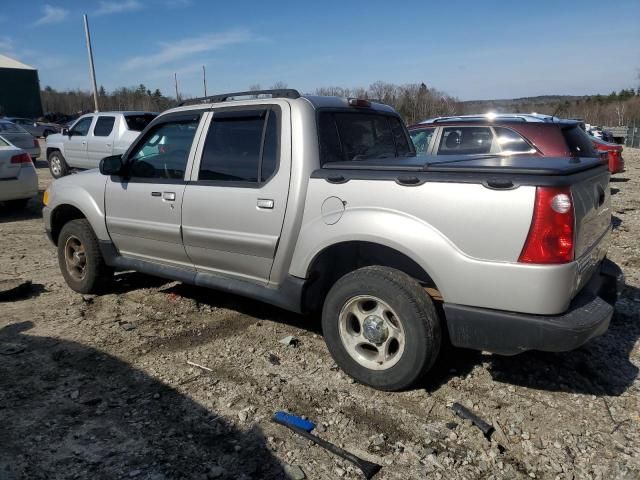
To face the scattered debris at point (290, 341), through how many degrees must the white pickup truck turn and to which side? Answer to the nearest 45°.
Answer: approximately 135° to its left

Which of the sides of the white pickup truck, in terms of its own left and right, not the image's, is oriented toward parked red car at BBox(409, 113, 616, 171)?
back

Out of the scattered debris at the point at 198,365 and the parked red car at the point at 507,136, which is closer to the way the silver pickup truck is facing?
the scattered debris

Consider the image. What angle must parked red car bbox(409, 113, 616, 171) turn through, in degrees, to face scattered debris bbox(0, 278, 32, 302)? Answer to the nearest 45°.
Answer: approximately 90° to its left

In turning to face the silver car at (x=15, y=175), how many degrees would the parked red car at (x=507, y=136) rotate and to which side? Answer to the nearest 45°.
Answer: approximately 45° to its left

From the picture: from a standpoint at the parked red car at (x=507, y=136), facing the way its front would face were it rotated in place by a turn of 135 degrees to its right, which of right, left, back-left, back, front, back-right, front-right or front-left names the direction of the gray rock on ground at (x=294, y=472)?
right

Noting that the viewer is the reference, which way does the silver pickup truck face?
facing away from the viewer and to the left of the viewer

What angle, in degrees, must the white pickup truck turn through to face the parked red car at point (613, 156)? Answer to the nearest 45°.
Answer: approximately 180°

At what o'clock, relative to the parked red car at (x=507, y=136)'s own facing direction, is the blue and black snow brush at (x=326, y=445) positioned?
The blue and black snow brush is roughly at 8 o'clock from the parked red car.

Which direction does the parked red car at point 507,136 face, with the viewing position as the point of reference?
facing away from the viewer and to the left of the viewer
